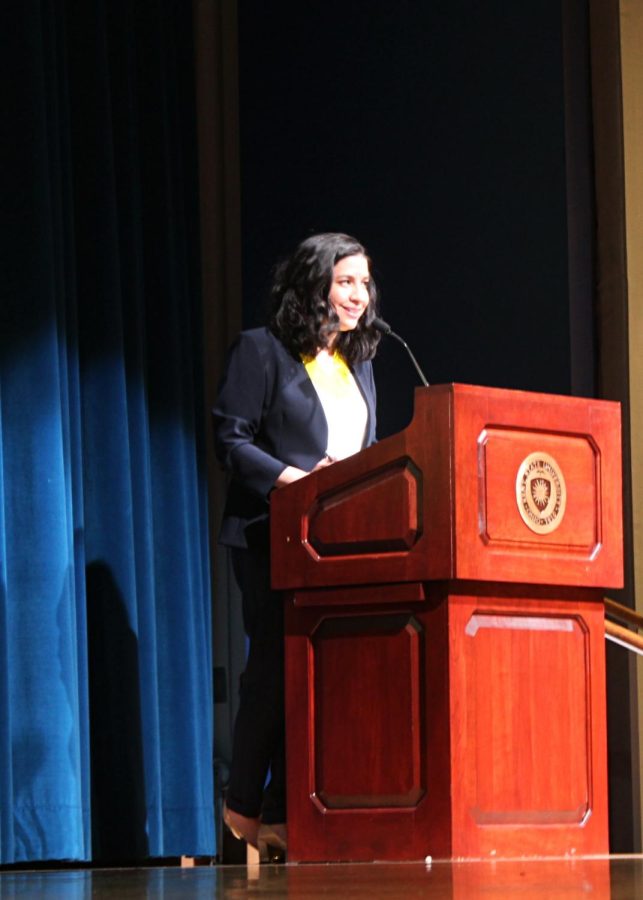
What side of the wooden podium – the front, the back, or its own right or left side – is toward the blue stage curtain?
back

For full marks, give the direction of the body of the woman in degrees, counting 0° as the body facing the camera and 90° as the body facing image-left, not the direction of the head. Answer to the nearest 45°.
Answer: approximately 315°
